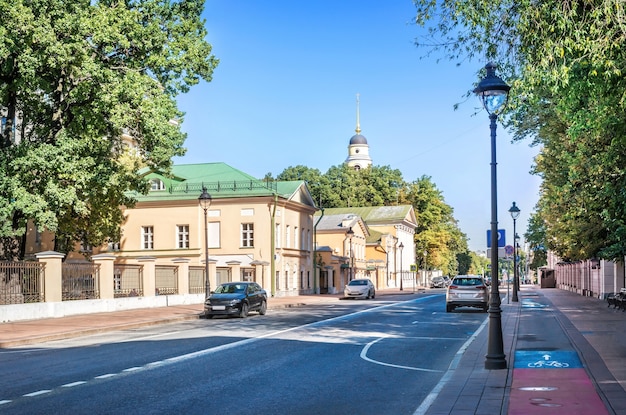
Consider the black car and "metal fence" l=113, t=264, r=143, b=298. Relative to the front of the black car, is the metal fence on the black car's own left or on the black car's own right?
on the black car's own right

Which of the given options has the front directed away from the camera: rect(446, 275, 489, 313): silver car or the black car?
the silver car

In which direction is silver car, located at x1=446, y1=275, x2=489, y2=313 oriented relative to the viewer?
away from the camera

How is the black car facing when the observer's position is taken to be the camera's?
facing the viewer and to the left of the viewer

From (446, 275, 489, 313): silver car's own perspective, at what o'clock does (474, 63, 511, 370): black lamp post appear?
The black lamp post is roughly at 6 o'clock from the silver car.

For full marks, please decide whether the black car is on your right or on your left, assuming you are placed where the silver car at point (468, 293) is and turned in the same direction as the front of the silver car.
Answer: on your left

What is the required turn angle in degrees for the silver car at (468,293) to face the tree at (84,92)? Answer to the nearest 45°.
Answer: approximately 135° to its left

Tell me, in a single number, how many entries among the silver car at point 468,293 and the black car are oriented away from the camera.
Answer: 1

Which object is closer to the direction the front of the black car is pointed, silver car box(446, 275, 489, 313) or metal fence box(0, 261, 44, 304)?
the metal fence

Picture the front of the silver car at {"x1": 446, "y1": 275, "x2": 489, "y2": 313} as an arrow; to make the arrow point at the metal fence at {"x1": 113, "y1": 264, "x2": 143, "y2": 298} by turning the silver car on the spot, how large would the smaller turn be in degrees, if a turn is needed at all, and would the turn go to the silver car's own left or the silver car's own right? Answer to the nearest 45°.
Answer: approximately 90° to the silver car's own left

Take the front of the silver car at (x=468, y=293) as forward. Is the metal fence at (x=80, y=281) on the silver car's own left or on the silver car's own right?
on the silver car's own left
